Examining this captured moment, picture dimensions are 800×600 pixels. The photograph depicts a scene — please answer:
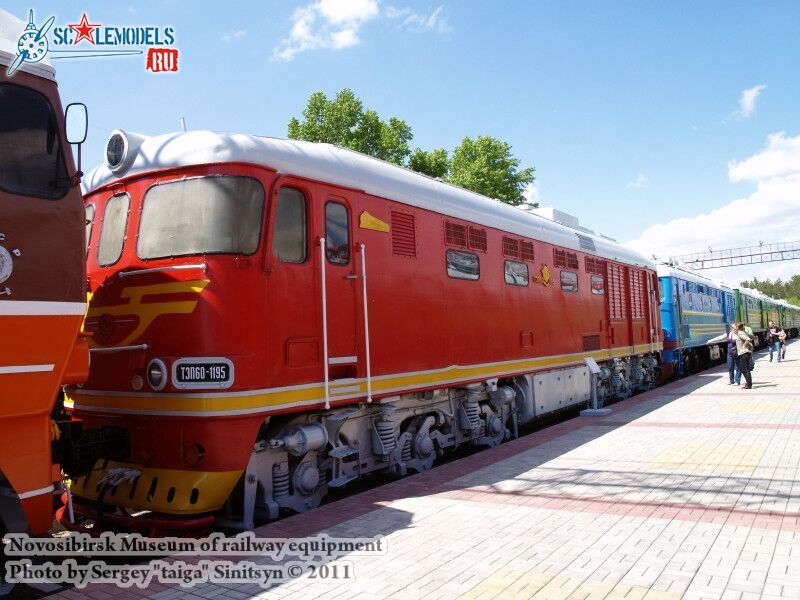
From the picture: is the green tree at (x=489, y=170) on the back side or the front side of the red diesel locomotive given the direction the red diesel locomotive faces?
on the back side

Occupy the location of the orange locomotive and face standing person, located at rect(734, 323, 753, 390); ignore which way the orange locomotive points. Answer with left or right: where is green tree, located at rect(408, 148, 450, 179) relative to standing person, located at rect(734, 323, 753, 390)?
left

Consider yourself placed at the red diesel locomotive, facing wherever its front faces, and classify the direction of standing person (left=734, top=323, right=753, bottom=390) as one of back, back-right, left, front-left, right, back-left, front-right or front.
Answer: back

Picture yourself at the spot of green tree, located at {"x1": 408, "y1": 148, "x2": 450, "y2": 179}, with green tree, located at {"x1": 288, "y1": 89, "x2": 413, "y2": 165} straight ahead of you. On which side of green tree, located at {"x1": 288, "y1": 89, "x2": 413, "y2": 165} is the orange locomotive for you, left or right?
left

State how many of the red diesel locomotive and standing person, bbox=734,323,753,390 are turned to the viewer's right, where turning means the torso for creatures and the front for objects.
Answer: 0

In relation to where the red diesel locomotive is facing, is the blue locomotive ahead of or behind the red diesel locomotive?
behind

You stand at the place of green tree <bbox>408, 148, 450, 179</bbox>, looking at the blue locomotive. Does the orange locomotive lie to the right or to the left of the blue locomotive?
right

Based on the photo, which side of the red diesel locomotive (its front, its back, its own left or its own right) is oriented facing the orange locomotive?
front

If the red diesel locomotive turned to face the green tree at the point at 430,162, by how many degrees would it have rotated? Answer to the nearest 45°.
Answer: approximately 135° to its right

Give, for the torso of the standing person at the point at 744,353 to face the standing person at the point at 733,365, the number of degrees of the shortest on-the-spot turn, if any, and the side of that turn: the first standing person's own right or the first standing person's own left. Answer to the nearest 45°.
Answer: approximately 90° to the first standing person's own right

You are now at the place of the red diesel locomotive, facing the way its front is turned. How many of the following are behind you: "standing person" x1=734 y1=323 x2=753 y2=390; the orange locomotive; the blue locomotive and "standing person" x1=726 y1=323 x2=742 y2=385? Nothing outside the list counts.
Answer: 3
